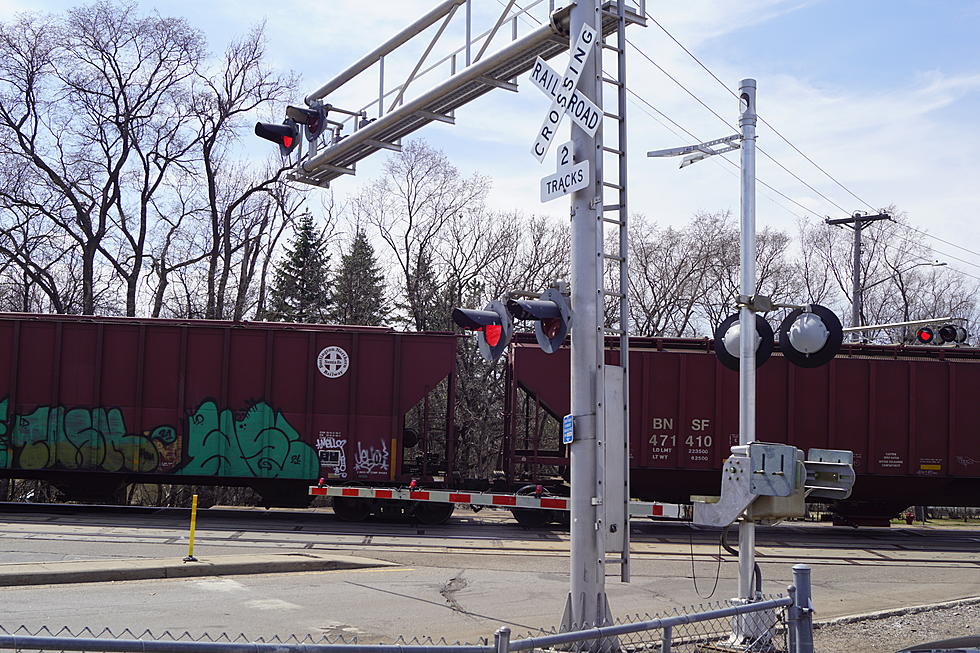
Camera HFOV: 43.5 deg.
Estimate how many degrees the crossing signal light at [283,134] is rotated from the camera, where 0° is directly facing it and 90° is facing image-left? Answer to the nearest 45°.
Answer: approximately 45°

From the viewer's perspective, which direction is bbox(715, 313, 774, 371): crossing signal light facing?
away from the camera

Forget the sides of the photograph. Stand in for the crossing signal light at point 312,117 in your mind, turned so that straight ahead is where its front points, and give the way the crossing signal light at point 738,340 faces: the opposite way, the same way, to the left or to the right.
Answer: the opposite way

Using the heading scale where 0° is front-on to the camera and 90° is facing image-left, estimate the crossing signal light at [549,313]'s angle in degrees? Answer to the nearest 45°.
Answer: approximately 45°

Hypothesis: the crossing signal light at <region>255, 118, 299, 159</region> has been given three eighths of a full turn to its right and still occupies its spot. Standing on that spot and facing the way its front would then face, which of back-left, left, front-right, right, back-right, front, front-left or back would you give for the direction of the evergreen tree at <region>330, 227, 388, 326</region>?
front

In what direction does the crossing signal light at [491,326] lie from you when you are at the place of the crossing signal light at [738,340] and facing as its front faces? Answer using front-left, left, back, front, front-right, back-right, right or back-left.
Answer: back-left

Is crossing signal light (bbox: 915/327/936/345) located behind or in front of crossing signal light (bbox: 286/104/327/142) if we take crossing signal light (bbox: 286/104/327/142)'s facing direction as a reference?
behind

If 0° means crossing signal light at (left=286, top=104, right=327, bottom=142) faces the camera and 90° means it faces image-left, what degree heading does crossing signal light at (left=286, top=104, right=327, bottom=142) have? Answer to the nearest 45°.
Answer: approximately 45°

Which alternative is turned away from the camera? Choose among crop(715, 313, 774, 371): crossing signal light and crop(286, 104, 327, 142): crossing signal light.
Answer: crop(715, 313, 774, 371): crossing signal light

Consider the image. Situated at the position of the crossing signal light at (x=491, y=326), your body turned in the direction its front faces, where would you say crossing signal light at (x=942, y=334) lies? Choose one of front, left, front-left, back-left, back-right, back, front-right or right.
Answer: back
